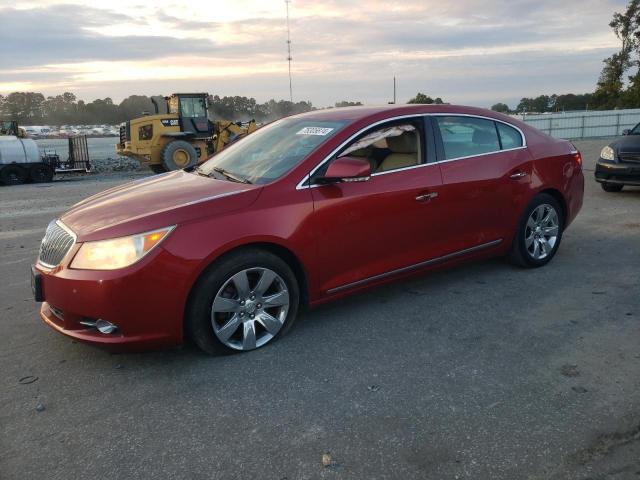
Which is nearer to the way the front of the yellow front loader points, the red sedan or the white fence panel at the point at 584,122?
the white fence panel

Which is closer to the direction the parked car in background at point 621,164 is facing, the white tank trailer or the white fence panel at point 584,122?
the white tank trailer

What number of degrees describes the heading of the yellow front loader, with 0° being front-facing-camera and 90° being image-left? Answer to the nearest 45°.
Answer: approximately 270°

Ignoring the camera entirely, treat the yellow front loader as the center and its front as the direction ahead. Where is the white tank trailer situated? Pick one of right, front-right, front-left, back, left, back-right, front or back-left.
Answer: back

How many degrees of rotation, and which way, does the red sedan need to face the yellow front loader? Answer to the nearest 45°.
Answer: approximately 135° to its right

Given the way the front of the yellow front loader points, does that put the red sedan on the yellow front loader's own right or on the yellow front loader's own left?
on the yellow front loader's own right

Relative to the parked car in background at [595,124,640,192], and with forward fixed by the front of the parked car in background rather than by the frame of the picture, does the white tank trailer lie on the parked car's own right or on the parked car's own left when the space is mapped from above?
on the parked car's own right

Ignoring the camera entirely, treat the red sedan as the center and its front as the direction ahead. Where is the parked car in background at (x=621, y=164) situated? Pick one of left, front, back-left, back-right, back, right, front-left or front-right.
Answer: back

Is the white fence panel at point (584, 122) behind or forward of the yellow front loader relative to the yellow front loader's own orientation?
forward

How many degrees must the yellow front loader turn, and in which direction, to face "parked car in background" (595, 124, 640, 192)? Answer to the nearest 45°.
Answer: approximately 45° to its right

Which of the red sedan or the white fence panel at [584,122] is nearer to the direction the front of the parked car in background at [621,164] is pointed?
the red sedan

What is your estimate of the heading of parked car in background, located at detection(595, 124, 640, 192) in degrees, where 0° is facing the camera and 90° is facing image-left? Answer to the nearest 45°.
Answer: approximately 45°
